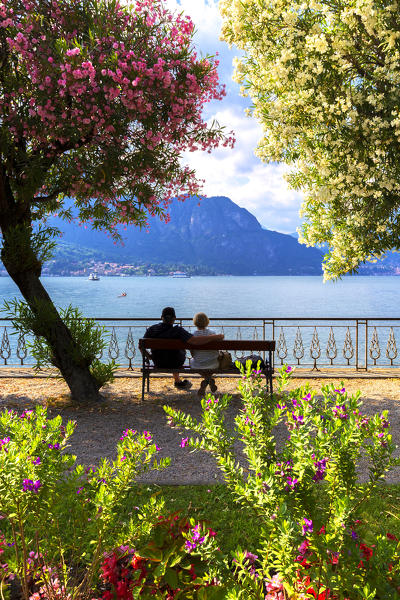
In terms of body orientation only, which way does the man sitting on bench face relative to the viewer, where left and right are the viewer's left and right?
facing away from the viewer

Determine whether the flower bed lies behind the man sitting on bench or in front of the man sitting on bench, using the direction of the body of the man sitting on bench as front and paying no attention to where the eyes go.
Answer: behind

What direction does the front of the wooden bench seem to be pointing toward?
away from the camera

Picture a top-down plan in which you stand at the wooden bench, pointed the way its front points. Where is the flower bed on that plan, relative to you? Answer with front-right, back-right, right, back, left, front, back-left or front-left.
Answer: back
